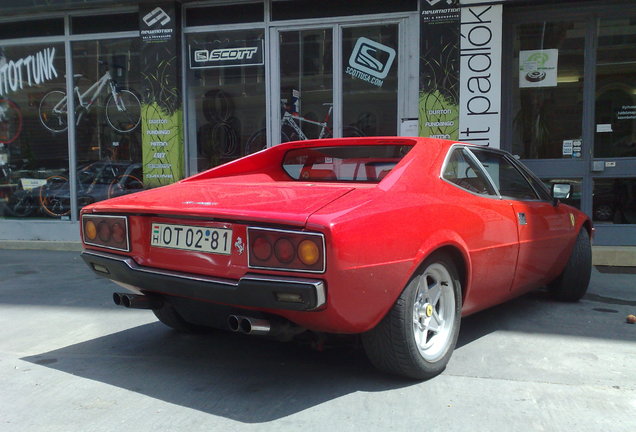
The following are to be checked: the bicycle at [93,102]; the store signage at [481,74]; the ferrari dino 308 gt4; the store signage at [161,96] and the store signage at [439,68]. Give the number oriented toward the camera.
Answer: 3

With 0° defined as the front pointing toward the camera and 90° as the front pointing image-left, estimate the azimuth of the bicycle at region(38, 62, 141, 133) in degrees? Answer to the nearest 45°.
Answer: approximately 270°

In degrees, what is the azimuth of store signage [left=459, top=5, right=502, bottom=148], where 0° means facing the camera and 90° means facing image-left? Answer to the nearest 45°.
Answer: approximately 0°

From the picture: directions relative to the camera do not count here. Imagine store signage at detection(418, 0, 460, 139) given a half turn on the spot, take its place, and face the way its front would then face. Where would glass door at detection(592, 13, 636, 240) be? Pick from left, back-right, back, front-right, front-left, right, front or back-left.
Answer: right

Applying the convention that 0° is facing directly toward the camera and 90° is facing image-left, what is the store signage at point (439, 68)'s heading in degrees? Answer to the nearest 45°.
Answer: approximately 0°

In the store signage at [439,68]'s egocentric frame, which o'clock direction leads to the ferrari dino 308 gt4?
The ferrari dino 308 gt4 is roughly at 12 o'clock from the store signage.

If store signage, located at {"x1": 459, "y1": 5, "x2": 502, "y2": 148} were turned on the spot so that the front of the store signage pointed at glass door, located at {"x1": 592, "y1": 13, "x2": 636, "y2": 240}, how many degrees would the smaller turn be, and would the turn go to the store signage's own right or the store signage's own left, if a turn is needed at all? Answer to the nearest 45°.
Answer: approximately 90° to the store signage's own left

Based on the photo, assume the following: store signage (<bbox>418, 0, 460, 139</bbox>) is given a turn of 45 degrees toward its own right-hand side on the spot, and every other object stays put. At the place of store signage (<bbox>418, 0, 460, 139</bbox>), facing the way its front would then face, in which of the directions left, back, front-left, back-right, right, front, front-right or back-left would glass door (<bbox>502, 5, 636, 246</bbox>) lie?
back-left

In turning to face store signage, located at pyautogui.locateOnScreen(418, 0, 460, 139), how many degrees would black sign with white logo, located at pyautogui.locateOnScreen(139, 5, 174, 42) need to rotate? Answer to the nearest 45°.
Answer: approximately 45° to its left
